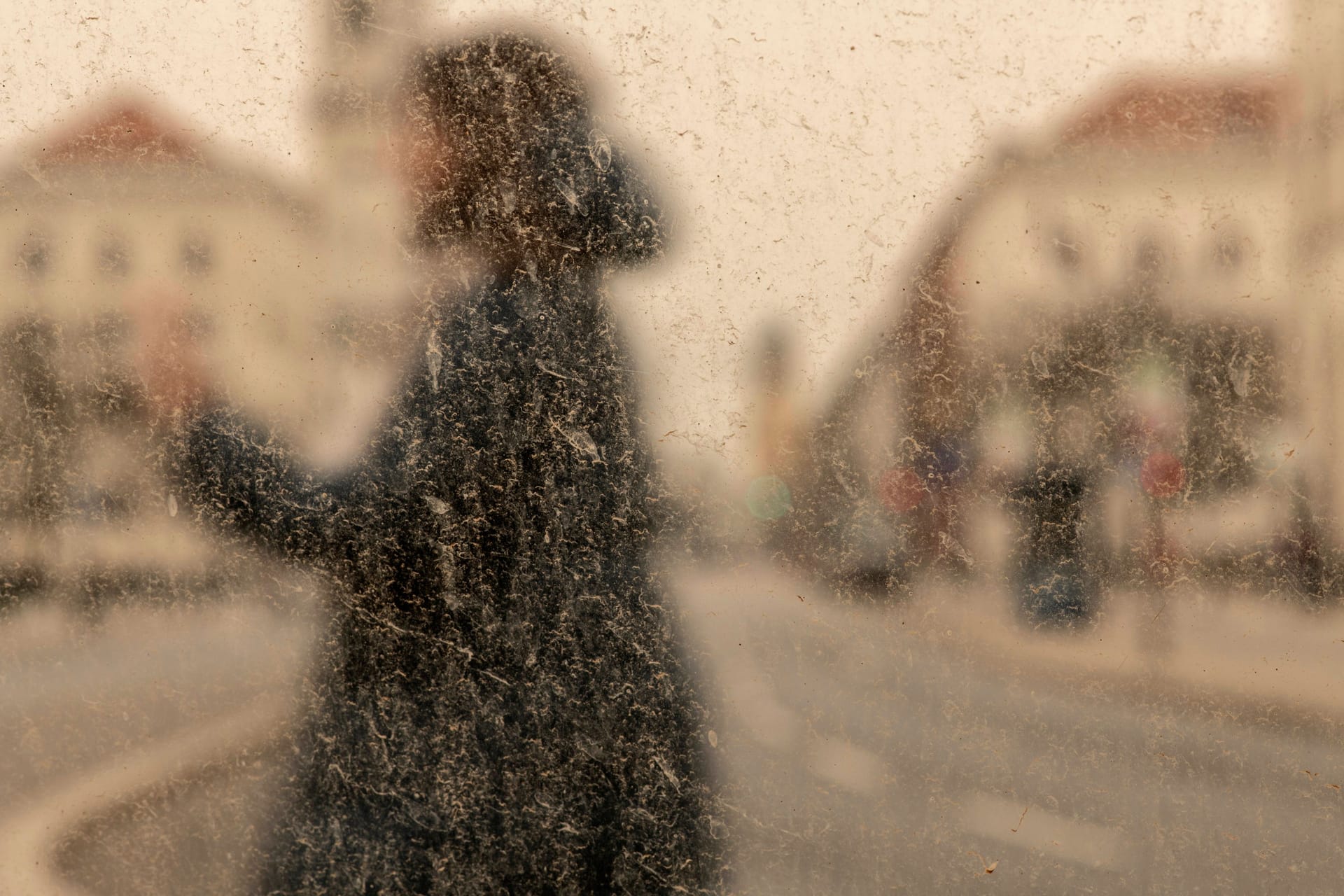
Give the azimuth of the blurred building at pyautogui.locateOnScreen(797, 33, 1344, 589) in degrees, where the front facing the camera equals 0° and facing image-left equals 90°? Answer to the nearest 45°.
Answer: approximately 0°

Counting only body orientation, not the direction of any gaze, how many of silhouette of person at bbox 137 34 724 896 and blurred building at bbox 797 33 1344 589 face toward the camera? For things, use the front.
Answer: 1

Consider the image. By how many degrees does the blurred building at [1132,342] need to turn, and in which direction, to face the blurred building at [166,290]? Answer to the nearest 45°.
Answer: approximately 90° to its right
